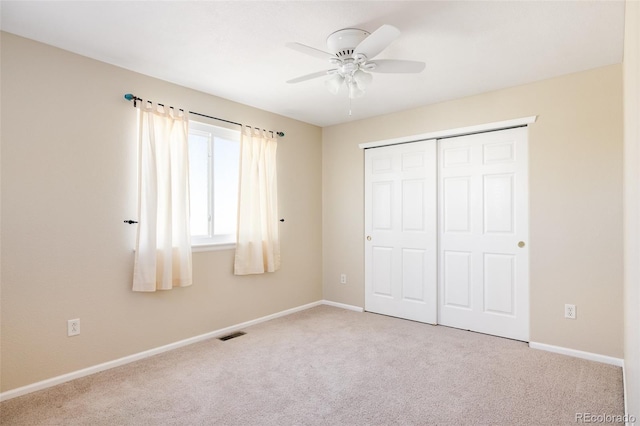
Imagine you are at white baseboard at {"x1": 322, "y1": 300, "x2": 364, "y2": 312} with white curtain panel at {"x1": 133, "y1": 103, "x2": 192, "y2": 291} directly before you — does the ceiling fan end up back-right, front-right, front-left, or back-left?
front-left

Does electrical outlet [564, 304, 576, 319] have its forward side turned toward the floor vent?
no

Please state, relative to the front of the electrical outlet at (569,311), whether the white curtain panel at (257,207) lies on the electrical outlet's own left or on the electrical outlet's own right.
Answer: on the electrical outlet's own right

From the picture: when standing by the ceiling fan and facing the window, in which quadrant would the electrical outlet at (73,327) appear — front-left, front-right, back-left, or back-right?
front-left

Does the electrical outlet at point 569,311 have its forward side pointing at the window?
no

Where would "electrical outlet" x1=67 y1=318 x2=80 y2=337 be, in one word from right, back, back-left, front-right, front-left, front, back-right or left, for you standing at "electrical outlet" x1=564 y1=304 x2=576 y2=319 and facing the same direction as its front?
front-right

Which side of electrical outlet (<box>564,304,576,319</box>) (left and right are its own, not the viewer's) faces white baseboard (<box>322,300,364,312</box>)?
right

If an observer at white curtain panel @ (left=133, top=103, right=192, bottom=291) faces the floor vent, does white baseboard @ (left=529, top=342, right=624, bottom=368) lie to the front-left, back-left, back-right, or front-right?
front-right

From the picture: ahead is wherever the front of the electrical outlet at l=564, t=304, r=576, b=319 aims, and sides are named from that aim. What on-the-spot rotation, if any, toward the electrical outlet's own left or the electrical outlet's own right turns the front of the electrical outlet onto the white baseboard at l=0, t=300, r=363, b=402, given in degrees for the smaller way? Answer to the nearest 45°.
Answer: approximately 45° to the electrical outlet's own right

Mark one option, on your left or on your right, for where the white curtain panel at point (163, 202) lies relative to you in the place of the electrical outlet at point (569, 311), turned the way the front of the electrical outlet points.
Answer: on your right

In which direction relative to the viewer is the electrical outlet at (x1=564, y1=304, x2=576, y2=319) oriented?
toward the camera
